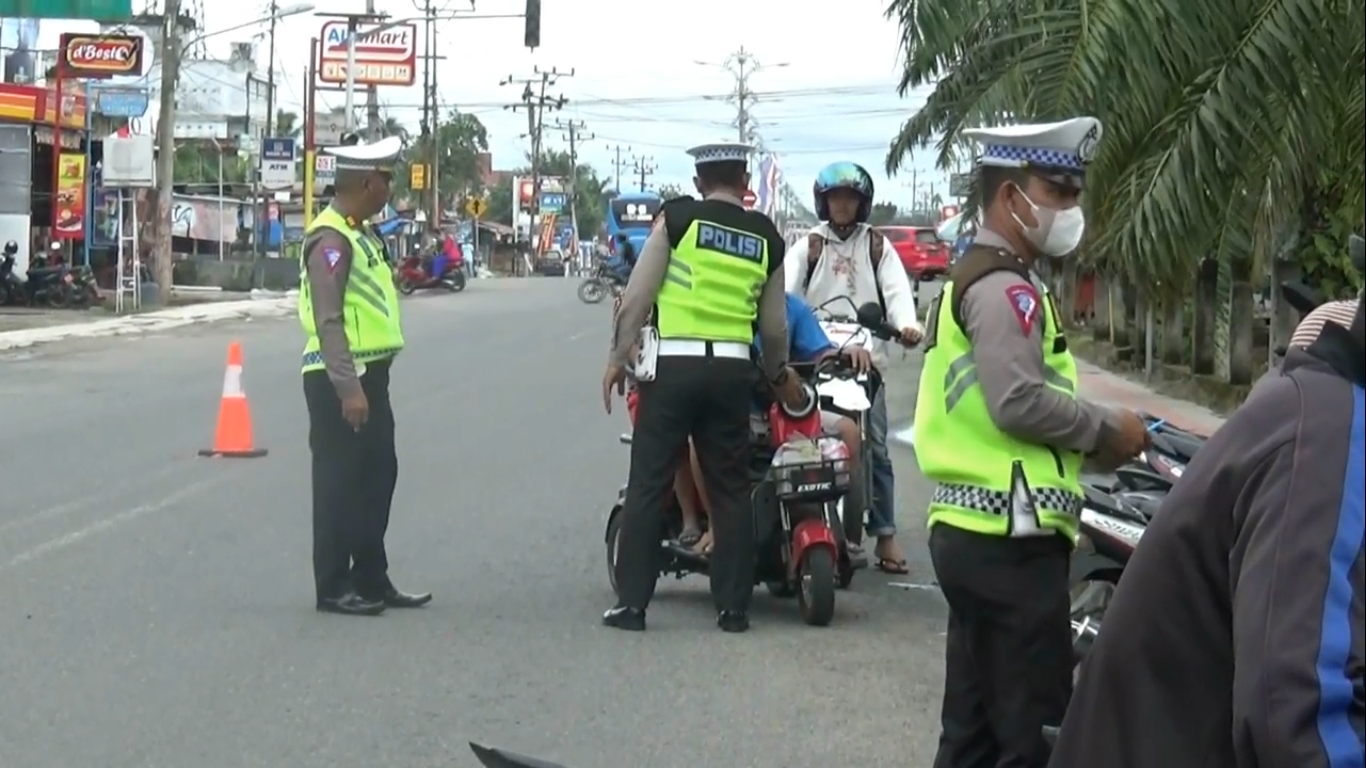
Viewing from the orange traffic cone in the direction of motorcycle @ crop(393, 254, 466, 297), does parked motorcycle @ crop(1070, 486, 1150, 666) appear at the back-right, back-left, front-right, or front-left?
back-right

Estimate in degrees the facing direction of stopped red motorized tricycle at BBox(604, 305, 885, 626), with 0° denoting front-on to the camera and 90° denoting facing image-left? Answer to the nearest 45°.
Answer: approximately 0°

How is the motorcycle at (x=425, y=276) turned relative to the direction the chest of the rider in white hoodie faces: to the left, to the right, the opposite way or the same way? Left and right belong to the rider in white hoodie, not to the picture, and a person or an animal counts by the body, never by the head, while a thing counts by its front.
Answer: to the right

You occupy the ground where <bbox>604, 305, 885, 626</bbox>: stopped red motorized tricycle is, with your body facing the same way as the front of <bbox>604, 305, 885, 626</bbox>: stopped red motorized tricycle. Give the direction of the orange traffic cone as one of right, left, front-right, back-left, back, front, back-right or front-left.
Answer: back-right

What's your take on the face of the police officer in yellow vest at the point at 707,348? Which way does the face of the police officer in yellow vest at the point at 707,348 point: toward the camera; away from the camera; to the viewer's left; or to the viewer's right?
away from the camera

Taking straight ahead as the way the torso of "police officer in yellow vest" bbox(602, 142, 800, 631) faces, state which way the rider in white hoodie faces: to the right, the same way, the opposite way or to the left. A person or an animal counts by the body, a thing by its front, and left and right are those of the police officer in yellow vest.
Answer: the opposite way
